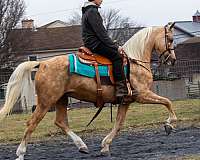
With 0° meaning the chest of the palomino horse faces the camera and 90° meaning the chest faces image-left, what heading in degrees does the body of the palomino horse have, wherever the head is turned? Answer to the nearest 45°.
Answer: approximately 270°

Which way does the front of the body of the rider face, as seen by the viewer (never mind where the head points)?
to the viewer's right
